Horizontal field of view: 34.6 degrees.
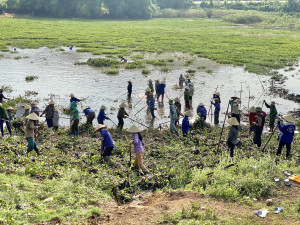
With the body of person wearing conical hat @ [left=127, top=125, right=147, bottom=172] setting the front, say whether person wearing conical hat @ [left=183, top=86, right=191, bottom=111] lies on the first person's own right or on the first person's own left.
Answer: on the first person's own right

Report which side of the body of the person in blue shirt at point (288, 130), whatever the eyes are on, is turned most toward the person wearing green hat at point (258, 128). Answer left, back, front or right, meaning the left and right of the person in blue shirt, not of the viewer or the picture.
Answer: front

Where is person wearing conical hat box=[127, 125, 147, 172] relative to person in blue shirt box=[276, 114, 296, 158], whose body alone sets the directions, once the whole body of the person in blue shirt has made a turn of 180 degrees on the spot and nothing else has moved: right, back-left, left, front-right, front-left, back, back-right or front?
right

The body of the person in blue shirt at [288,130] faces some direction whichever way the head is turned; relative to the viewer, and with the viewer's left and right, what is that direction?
facing away from the viewer and to the left of the viewer

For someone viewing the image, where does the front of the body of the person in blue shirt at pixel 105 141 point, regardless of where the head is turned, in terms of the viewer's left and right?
facing to the left of the viewer

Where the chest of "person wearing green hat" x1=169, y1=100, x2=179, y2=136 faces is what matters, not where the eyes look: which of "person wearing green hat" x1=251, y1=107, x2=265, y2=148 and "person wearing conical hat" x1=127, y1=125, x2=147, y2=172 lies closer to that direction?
the person wearing conical hat
